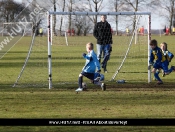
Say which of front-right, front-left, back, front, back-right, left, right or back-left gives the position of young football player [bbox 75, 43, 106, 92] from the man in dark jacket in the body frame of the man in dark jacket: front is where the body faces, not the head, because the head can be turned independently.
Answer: front

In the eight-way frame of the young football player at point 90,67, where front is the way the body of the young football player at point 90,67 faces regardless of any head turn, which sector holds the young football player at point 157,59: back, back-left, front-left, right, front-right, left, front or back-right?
back-right

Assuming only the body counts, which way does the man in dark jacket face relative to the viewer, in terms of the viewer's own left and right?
facing the viewer

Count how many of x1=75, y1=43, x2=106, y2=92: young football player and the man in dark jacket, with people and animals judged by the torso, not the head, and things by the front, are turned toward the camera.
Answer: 1

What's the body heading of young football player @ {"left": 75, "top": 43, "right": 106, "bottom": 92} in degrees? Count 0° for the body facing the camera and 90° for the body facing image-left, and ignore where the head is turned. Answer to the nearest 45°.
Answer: approximately 90°

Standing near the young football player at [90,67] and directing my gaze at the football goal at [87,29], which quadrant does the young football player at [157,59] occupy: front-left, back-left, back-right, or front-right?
front-right

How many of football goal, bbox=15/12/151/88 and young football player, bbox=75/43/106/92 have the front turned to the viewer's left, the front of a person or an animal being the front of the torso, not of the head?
1

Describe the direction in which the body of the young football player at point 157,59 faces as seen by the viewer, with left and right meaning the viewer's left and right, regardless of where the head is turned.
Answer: facing the viewer and to the left of the viewer

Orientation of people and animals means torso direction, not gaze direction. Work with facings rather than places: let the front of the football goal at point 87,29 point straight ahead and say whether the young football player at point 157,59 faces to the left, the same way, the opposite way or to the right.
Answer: to the right

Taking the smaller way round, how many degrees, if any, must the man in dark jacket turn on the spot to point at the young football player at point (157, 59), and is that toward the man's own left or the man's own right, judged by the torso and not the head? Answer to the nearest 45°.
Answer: approximately 45° to the man's own left

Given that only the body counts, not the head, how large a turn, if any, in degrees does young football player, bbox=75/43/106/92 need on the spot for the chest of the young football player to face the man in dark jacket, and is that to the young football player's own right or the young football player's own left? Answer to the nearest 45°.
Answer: approximately 90° to the young football player's own right

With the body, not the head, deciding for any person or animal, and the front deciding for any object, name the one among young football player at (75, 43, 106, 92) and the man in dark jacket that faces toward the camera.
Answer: the man in dark jacket

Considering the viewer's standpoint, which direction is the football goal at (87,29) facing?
facing the viewer and to the right of the viewer
